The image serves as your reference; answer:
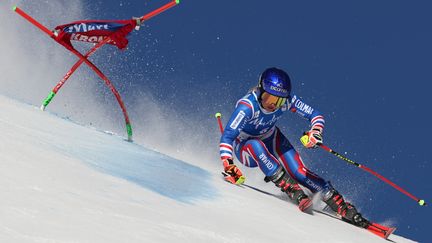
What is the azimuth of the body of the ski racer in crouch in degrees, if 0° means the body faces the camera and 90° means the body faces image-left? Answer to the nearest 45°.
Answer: approximately 315°

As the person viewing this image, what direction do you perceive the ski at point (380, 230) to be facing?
facing the viewer and to the right of the viewer
